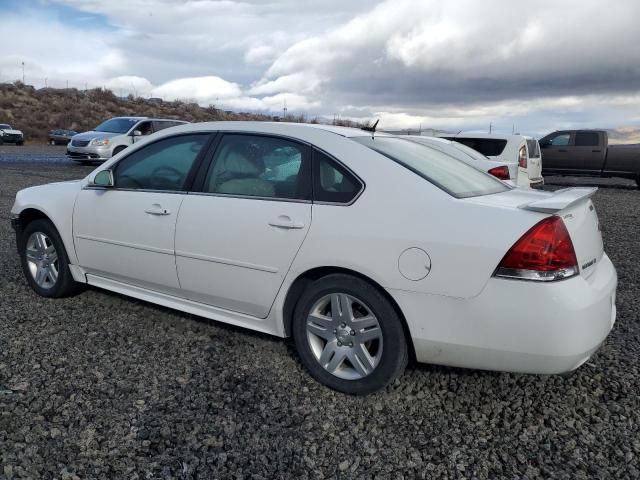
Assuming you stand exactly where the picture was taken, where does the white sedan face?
facing away from the viewer and to the left of the viewer

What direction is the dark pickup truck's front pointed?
to the viewer's left

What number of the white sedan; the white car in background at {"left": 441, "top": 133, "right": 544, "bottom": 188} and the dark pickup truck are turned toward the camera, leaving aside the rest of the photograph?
0

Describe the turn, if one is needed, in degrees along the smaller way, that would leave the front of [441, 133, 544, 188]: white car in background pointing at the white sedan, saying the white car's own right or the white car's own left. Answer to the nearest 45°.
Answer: approximately 135° to the white car's own left

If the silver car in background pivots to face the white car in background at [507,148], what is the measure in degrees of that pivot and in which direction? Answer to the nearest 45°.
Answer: approximately 90° to its left

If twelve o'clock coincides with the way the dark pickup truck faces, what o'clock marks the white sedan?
The white sedan is roughly at 9 o'clock from the dark pickup truck.

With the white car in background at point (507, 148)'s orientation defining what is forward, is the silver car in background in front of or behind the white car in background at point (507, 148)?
in front

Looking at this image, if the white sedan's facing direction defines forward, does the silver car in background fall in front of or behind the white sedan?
in front

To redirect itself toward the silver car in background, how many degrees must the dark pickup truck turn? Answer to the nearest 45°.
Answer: approximately 45° to its left

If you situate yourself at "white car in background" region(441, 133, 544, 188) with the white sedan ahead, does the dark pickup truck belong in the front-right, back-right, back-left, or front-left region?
back-left

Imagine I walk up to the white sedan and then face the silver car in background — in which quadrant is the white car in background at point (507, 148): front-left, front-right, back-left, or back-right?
front-right

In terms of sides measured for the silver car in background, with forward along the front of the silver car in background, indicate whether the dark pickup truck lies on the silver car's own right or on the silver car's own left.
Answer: on the silver car's own left

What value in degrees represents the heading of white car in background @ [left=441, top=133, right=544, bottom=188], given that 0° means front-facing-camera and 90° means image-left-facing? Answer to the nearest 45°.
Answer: approximately 135°

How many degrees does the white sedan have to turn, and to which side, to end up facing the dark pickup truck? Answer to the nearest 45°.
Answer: approximately 90° to its right

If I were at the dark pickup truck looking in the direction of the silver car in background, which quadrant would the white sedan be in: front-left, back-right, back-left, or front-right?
front-left

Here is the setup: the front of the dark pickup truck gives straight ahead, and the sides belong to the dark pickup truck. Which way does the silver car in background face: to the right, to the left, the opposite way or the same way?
to the left

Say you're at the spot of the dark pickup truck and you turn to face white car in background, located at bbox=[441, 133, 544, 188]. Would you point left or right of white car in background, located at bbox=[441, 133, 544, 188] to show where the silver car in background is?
right

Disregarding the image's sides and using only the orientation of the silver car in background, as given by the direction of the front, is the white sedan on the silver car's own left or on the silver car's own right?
on the silver car's own left
